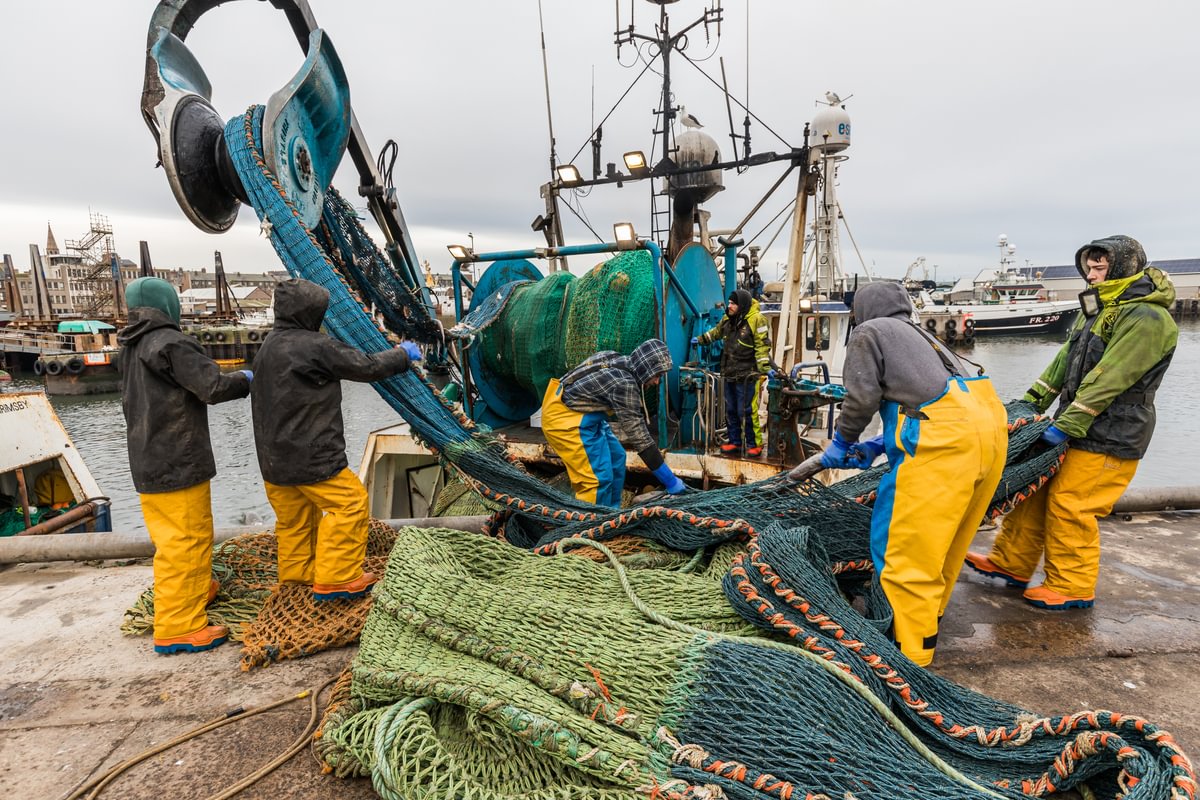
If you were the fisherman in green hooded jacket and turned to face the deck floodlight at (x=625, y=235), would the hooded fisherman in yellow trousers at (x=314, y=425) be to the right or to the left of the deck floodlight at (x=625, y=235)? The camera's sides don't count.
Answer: left

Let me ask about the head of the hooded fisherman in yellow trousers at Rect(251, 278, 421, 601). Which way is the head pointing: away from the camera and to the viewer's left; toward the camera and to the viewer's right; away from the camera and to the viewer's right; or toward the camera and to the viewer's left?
away from the camera and to the viewer's right

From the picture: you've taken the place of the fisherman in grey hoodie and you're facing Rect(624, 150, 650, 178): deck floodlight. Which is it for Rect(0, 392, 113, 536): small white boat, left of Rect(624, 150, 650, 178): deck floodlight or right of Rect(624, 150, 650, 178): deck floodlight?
left

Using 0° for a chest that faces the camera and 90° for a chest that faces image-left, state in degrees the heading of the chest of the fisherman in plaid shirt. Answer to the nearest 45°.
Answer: approximately 270°

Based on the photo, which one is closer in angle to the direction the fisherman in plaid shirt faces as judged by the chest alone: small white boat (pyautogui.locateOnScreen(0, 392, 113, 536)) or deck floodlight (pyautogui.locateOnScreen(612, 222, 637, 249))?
the deck floodlight

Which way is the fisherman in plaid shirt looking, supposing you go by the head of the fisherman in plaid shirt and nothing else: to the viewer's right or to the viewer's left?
to the viewer's right

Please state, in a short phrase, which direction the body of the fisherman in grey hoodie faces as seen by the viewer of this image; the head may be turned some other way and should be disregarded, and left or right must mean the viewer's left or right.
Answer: facing away from the viewer and to the left of the viewer

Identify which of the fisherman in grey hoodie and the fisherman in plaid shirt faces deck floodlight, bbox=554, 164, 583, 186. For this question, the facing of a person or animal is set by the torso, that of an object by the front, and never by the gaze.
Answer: the fisherman in grey hoodie

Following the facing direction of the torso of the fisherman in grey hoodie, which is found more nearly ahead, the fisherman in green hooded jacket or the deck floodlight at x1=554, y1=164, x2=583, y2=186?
the deck floodlight

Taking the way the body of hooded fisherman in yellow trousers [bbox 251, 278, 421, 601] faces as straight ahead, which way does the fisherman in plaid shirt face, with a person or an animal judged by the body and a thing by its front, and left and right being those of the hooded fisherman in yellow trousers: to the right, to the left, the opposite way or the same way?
to the right

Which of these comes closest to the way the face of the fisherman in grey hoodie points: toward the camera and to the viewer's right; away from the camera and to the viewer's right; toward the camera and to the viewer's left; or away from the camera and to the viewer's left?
away from the camera and to the viewer's left

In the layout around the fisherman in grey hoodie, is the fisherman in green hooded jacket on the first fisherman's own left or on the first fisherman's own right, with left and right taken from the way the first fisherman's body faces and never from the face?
on the first fisherman's own right

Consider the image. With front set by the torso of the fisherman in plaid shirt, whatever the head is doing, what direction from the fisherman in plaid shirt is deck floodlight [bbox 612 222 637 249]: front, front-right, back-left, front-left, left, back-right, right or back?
left

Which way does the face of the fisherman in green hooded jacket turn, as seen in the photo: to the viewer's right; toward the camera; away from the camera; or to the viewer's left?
to the viewer's left

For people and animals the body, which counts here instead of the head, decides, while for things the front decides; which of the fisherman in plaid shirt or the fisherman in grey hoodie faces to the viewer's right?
the fisherman in plaid shirt
